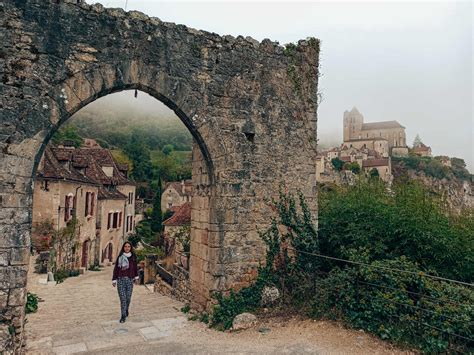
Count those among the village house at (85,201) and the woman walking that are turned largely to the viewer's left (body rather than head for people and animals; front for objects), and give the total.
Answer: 0

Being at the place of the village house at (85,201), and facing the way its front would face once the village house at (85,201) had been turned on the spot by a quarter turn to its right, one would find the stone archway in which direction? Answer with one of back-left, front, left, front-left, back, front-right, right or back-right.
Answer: front-left

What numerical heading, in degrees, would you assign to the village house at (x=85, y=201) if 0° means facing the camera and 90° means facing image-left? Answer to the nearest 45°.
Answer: approximately 315°

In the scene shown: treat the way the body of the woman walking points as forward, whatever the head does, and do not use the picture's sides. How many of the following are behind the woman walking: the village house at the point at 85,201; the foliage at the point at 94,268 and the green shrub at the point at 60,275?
3

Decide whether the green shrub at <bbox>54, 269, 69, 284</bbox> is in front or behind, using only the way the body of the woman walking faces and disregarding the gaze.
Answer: behind

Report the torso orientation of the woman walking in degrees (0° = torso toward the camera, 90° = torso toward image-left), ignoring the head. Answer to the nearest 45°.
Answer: approximately 0°

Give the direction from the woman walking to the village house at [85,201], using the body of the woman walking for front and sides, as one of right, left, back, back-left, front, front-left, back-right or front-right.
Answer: back

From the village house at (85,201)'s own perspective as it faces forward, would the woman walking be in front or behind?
in front

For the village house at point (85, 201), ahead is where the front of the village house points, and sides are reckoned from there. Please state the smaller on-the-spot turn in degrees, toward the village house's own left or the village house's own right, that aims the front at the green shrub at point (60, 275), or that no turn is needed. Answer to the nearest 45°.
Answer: approximately 45° to the village house's own right

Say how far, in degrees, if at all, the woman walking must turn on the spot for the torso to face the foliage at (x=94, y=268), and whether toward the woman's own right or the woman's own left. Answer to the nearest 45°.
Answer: approximately 180°
